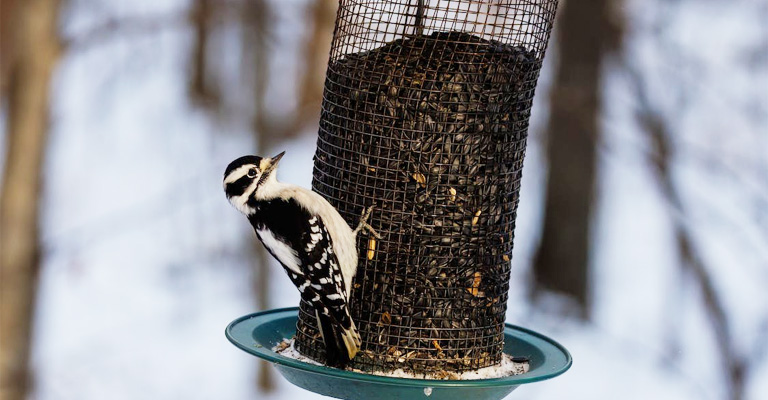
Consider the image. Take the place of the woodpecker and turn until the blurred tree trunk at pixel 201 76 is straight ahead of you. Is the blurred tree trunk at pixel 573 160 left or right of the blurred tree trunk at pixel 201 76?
right

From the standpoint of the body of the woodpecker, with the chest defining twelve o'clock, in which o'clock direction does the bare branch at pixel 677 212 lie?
The bare branch is roughly at 10 o'clock from the woodpecker.

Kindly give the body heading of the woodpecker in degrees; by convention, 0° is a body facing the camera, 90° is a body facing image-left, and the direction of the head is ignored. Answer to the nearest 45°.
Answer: approximately 270°

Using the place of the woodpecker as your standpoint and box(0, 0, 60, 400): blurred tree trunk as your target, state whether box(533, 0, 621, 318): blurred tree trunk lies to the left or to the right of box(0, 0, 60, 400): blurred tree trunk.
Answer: right

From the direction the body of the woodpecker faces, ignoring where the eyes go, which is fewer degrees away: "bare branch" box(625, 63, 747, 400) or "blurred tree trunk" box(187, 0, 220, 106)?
the bare branch

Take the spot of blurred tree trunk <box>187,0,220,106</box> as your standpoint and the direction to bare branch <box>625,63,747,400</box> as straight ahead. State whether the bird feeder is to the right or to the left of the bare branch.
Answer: right

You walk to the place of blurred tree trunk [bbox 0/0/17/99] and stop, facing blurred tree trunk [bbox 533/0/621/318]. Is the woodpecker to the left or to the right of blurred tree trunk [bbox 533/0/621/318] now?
right

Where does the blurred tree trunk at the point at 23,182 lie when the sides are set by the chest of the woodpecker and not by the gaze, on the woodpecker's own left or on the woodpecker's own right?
on the woodpecker's own left

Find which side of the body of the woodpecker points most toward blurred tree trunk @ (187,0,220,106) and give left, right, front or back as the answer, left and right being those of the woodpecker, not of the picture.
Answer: left

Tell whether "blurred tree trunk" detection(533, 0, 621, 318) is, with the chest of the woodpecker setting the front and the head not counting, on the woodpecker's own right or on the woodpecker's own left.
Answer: on the woodpecker's own left
